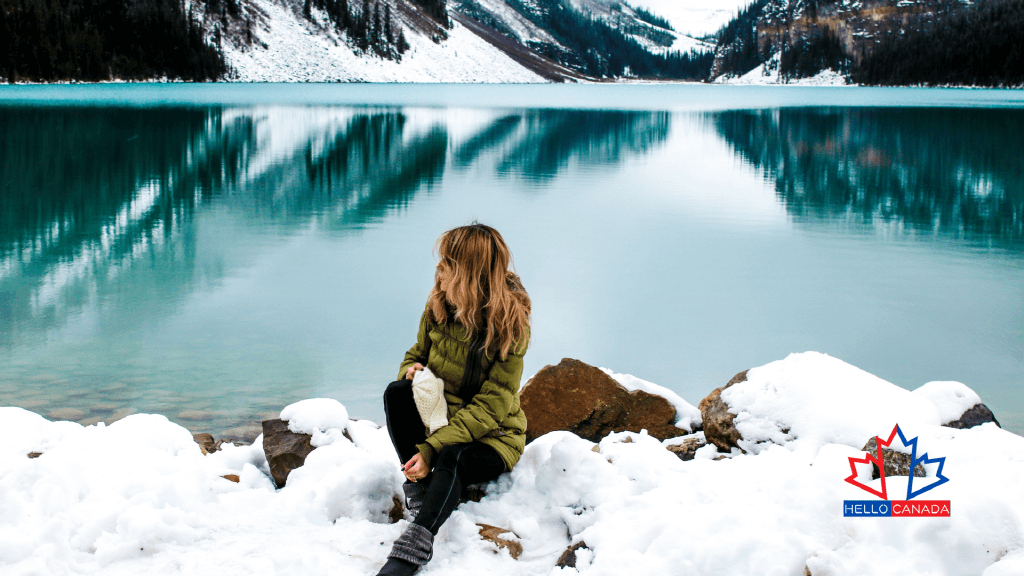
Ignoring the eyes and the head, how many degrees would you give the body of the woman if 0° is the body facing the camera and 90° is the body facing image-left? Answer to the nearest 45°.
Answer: approximately 45°

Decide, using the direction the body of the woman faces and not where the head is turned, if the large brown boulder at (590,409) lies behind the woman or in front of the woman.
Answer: behind

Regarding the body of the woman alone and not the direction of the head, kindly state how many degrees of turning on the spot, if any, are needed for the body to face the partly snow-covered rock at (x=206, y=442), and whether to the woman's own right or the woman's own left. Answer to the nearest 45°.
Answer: approximately 90° to the woman's own right

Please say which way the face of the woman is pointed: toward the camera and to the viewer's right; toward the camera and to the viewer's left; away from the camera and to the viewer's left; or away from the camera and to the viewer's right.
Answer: away from the camera and to the viewer's left

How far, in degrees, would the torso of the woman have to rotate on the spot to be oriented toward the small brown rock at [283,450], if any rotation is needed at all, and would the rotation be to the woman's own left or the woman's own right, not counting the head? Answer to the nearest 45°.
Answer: approximately 90° to the woman's own right

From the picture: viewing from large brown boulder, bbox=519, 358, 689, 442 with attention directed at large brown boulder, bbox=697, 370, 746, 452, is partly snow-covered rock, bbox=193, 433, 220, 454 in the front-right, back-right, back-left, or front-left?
back-right
